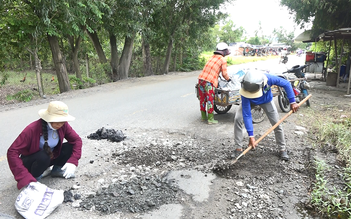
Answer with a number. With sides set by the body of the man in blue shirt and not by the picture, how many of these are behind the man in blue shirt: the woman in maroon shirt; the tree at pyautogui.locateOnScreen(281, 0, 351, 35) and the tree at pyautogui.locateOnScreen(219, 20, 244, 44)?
2

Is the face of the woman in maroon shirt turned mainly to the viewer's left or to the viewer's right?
to the viewer's right

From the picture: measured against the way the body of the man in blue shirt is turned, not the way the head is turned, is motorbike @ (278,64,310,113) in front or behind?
behind

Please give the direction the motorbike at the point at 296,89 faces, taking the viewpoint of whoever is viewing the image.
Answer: facing the viewer and to the left of the viewer

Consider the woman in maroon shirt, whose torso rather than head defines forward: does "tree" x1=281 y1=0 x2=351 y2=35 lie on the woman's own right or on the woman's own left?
on the woman's own left

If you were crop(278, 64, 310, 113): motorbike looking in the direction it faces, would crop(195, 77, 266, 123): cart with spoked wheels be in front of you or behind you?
in front

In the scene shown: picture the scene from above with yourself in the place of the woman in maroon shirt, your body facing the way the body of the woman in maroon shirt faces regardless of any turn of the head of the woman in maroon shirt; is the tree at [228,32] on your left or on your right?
on your left

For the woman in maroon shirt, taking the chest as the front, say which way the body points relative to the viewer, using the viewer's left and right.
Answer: facing the viewer and to the right of the viewer

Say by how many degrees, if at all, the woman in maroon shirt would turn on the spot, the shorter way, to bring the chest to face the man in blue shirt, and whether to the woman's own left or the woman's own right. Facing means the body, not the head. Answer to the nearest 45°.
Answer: approximately 45° to the woman's own left

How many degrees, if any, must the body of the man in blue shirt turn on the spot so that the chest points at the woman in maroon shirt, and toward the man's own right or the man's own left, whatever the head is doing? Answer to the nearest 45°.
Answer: approximately 45° to the man's own right

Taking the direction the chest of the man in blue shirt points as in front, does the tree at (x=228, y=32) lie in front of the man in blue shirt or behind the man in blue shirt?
behind

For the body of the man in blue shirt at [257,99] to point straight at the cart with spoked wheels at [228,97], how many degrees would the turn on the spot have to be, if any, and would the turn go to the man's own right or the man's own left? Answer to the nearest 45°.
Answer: approximately 180°

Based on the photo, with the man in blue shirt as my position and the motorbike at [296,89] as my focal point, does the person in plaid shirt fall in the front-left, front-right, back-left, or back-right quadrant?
front-left
